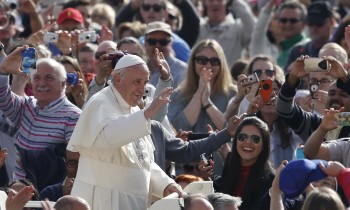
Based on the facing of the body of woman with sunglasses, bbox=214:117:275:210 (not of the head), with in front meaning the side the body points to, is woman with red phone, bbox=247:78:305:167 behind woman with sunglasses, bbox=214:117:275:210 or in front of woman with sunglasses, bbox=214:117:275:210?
behind

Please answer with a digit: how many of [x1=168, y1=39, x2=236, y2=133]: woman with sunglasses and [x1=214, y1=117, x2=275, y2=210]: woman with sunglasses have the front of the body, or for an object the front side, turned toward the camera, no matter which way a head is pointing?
2

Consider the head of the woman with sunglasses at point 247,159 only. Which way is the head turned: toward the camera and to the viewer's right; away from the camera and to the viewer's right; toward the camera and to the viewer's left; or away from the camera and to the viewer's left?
toward the camera and to the viewer's left

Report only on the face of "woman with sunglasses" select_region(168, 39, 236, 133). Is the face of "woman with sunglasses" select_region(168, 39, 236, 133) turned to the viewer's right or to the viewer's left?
to the viewer's left

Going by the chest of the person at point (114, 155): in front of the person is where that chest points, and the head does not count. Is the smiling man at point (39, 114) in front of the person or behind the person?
behind
